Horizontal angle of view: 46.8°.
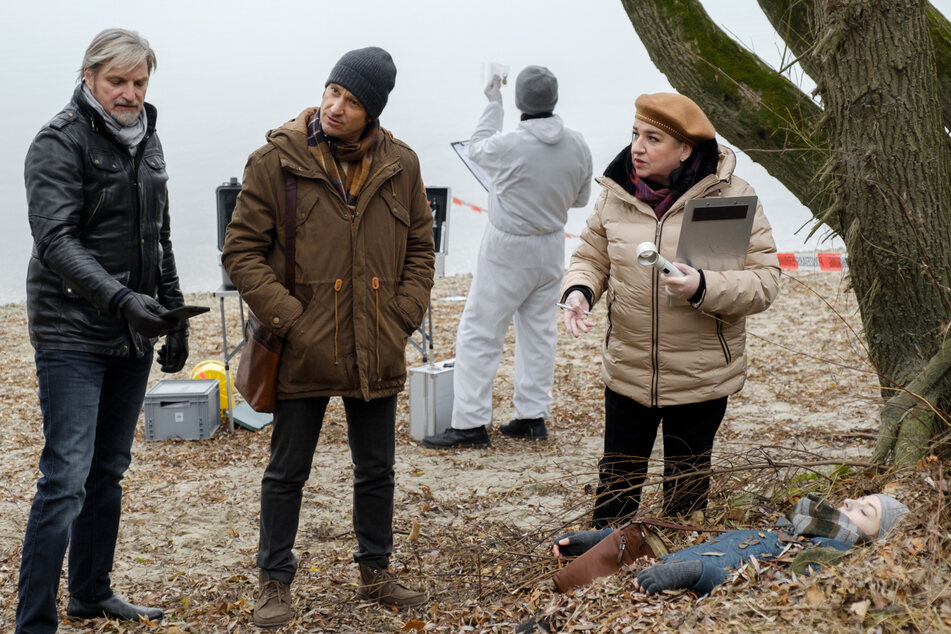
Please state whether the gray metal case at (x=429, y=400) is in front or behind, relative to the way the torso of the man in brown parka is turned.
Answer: behind

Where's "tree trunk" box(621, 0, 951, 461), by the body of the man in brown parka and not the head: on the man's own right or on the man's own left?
on the man's own left

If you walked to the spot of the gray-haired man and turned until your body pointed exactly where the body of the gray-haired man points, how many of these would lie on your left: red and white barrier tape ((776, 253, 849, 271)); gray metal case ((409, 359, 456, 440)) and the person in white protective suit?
3

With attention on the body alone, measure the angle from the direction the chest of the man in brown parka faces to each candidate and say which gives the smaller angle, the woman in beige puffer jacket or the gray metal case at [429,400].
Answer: the woman in beige puffer jacket

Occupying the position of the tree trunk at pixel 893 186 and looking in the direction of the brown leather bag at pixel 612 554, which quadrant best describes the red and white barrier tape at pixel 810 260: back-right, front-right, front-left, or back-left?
back-right

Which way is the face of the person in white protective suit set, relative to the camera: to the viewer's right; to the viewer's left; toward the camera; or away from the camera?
away from the camera

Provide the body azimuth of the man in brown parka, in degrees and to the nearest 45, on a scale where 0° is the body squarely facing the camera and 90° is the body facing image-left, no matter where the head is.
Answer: approximately 0°

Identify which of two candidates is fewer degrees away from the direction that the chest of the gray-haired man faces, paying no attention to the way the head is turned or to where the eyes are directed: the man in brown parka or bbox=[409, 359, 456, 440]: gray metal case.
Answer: the man in brown parka

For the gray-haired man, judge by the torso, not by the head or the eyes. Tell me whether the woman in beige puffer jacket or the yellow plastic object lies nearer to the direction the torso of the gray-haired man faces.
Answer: the woman in beige puffer jacket

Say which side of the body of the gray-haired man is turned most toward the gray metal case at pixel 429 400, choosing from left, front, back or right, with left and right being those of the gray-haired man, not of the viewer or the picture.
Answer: left

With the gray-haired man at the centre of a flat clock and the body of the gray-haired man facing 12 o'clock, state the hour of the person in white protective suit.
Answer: The person in white protective suit is roughly at 9 o'clock from the gray-haired man.

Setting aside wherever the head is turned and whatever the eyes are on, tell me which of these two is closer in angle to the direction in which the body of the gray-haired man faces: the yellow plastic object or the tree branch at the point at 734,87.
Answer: the tree branch
